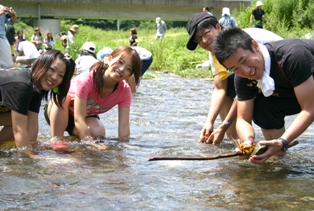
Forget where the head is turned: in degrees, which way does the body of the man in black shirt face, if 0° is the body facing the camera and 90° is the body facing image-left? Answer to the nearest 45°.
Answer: approximately 45°

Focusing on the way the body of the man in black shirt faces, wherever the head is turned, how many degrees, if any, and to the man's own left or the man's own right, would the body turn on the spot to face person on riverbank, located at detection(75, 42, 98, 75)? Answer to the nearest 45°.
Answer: approximately 90° to the man's own right

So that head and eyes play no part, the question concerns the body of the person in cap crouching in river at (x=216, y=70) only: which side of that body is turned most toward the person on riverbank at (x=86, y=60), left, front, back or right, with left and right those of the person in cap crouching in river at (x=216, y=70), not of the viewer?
right

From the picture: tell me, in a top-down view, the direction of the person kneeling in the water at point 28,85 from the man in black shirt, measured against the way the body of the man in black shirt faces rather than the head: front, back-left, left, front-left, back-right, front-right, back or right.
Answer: front-right

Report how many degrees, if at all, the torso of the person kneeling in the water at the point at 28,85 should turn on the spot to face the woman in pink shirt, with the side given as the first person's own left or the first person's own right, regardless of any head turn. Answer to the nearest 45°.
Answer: approximately 90° to the first person's own left

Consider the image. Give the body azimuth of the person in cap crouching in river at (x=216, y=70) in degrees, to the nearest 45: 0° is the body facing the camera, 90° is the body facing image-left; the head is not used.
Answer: approximately 45°

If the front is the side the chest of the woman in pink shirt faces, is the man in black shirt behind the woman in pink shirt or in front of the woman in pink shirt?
in front

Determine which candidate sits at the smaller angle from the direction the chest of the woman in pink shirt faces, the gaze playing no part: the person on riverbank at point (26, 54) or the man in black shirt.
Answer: the man in black shirt
